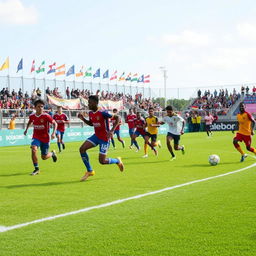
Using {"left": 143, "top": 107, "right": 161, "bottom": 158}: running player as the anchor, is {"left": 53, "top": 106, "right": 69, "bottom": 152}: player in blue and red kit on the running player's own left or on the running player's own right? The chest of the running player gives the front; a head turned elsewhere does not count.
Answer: on the running player's own right

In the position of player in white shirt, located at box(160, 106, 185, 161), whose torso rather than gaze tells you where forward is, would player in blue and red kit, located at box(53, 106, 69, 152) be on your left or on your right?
on your right

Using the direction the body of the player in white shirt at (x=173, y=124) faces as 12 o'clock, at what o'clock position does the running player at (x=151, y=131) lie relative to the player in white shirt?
The running player is roughly at 4 o'clock from the player in white shirt.

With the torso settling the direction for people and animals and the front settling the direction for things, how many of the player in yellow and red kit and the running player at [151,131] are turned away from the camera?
0

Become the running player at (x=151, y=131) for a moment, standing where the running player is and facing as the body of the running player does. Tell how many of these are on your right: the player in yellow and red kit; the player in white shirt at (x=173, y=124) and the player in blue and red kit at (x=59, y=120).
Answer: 1
